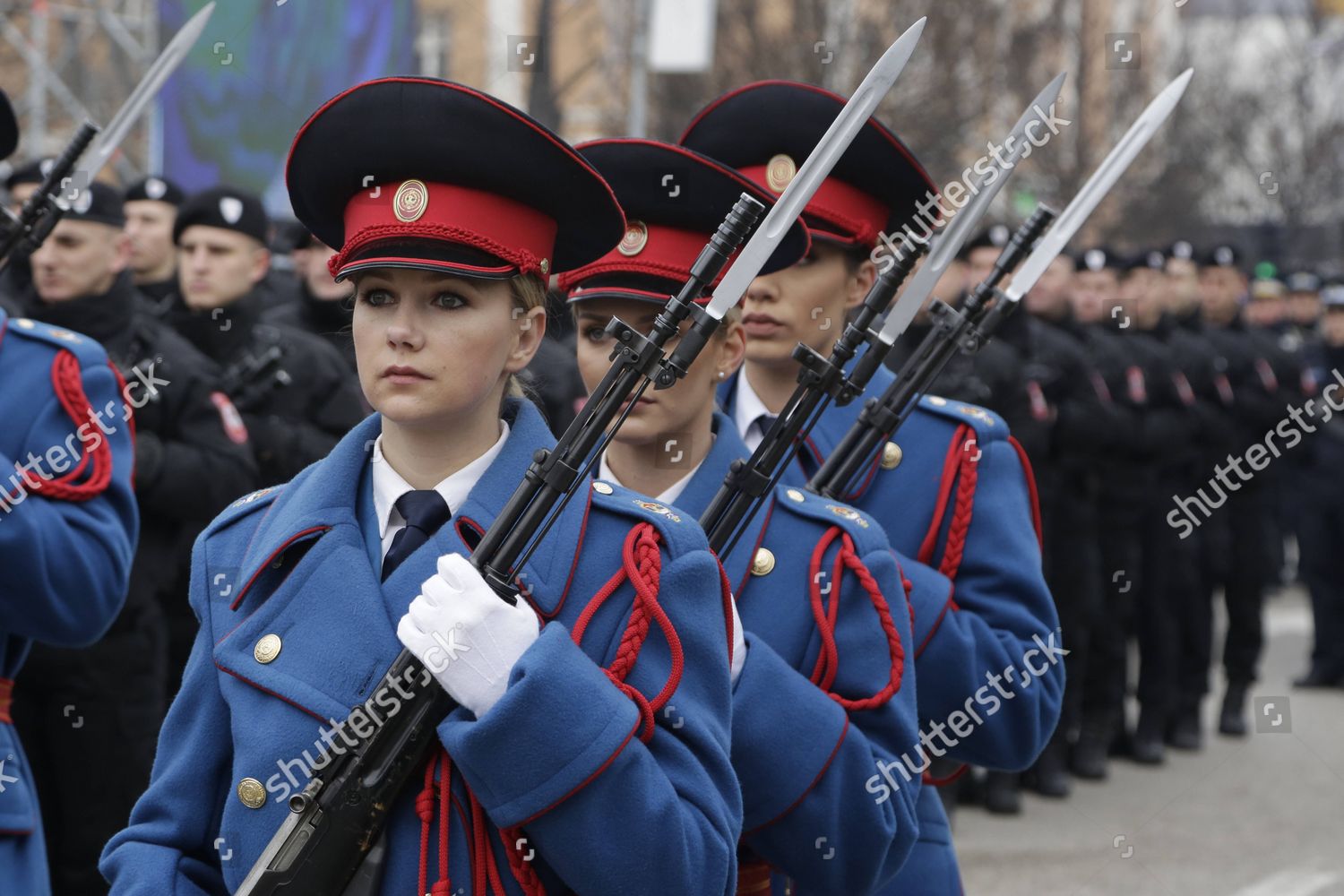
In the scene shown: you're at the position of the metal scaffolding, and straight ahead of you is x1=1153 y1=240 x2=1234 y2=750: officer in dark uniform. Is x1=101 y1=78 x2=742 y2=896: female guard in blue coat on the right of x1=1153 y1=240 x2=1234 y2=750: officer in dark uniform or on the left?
right

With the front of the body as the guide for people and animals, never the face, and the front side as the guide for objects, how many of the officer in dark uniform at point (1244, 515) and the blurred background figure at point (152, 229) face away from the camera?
0

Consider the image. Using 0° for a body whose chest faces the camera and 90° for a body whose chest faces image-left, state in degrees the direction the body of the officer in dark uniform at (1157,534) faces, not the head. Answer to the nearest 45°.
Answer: approximately 45°

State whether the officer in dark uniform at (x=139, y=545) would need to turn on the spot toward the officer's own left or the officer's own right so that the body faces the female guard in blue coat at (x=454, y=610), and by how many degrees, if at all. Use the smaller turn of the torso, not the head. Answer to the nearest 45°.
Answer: approximately 45° to the officer's own left

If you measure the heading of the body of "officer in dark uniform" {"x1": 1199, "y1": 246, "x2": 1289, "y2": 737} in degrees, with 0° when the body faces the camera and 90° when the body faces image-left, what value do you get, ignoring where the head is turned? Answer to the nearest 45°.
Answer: approximately 45°
